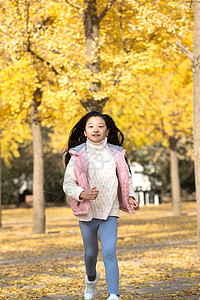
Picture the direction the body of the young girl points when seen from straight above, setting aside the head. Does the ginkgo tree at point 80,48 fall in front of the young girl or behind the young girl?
behind

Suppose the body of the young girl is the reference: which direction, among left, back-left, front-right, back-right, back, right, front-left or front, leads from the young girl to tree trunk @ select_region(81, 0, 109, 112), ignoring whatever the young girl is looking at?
back

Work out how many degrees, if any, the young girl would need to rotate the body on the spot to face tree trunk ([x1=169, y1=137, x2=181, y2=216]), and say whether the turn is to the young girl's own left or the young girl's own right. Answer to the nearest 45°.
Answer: approximately 180°

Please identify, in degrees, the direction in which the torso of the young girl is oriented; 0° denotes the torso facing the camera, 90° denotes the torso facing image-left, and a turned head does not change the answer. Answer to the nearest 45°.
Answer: approximately 0°

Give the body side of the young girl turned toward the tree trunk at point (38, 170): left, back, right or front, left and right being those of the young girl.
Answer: back

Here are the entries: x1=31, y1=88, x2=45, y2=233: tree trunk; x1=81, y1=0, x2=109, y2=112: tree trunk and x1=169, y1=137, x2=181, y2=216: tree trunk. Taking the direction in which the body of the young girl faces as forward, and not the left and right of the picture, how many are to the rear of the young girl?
3
